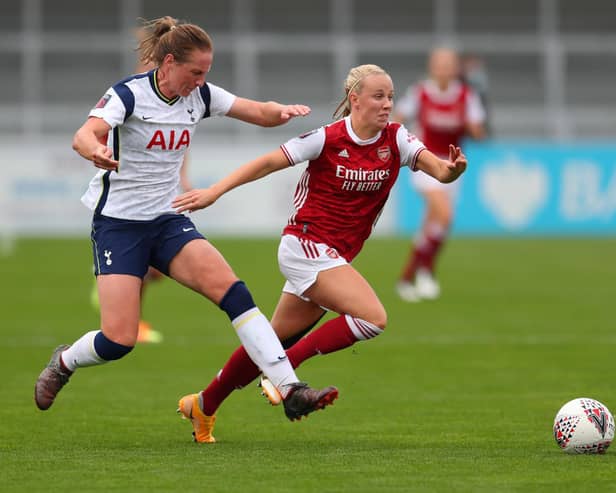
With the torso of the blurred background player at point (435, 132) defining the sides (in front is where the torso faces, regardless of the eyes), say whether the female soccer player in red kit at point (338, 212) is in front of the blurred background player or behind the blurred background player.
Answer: in front

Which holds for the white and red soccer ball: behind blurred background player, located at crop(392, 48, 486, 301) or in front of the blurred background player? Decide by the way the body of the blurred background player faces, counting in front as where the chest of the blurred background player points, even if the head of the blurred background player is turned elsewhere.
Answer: in front

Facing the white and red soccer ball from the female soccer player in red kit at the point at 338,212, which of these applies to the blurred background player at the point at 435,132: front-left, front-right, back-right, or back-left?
back-left

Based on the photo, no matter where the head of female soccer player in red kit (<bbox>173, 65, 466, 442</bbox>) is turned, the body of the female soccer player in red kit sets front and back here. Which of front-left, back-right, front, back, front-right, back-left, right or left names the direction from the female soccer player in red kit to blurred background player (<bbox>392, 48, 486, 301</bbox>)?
back-left

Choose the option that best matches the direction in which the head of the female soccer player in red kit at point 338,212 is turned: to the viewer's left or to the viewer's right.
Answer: to the viewer's right

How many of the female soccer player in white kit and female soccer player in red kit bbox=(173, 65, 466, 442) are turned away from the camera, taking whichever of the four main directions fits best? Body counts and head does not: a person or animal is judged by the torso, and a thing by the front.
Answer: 0

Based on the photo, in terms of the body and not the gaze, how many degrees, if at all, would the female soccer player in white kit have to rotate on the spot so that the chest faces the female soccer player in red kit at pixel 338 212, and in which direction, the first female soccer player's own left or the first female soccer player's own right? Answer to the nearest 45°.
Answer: approximately 45° to the first female soccer player's own left

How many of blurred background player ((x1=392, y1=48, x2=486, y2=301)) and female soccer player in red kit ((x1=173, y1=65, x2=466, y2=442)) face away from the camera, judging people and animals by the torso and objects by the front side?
0
